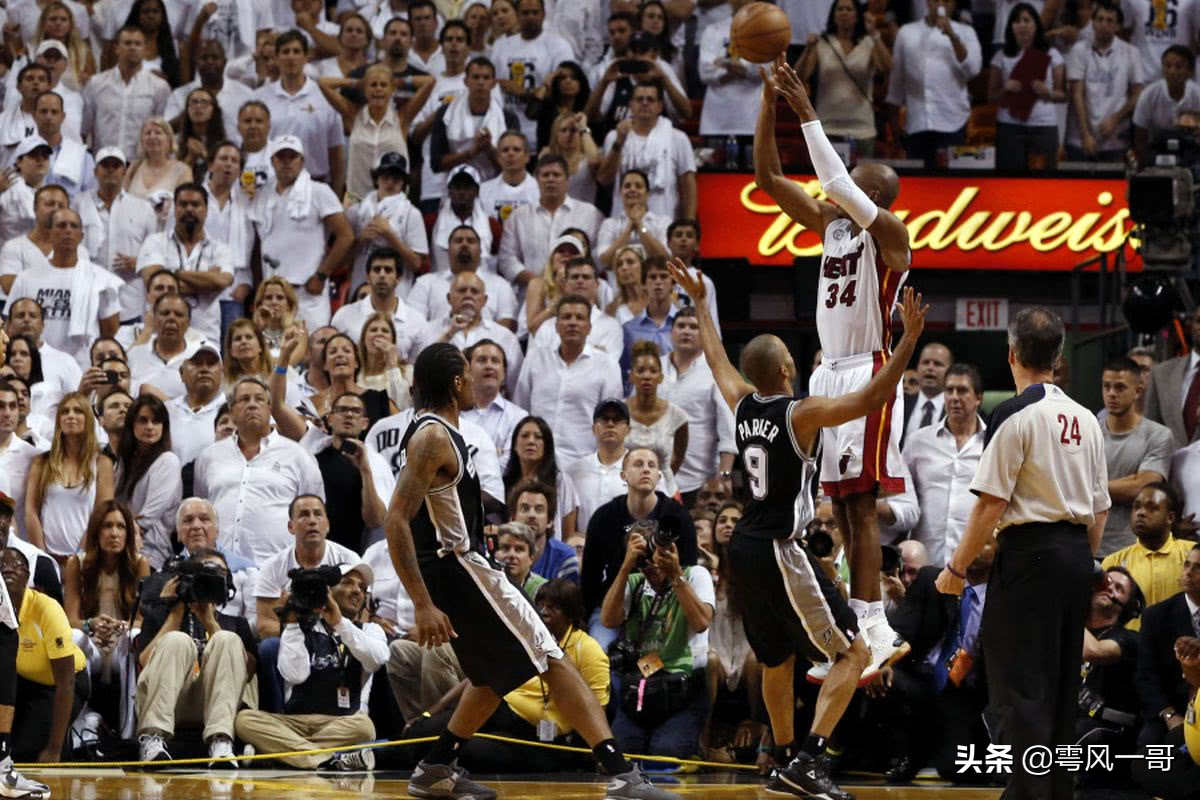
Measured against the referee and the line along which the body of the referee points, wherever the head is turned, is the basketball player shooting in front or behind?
in front

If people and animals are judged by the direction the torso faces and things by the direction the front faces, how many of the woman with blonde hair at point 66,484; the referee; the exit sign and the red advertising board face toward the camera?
3

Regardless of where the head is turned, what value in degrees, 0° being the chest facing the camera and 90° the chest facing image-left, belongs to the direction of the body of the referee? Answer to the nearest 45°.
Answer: approximately 135°

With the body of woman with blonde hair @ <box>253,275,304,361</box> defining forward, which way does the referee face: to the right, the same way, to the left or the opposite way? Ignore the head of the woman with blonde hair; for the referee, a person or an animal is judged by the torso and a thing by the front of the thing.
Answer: the opposite way

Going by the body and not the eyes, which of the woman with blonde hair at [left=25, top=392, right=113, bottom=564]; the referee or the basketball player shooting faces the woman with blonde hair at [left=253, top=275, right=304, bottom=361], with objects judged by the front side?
the referee

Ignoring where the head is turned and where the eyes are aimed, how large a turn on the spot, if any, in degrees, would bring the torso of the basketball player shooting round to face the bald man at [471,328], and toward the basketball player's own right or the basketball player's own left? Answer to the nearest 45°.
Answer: approximately 90° to the basketball player's own right

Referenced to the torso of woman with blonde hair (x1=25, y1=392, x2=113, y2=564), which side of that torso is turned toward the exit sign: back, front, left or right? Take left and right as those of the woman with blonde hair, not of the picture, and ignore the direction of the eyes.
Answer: left

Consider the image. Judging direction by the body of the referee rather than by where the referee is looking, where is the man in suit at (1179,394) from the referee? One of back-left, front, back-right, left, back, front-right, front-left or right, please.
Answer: front-right

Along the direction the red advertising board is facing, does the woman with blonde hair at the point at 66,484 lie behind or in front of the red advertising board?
in front

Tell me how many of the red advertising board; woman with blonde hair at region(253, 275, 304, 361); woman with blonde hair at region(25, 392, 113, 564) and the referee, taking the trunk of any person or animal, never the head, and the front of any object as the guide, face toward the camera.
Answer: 3

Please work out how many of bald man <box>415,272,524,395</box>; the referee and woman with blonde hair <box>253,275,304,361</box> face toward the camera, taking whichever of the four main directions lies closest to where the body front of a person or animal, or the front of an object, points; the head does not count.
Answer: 2

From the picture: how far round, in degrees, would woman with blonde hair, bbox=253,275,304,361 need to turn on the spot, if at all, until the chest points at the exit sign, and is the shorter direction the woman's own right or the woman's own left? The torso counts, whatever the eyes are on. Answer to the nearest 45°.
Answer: approximately 90° to the woman's own left

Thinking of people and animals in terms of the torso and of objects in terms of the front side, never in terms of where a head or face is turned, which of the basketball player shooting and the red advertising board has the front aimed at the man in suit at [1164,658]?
the red advertising board

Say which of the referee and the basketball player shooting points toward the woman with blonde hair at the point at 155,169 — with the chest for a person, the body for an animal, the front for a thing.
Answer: the referee

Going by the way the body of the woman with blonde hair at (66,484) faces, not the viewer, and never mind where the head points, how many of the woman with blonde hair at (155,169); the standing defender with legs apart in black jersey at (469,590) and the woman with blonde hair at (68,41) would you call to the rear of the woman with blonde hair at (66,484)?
2

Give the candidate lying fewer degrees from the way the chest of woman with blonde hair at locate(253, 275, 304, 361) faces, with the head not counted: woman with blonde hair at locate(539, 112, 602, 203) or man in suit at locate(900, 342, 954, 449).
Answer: the man in suit

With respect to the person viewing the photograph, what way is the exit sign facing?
facing the viewer
